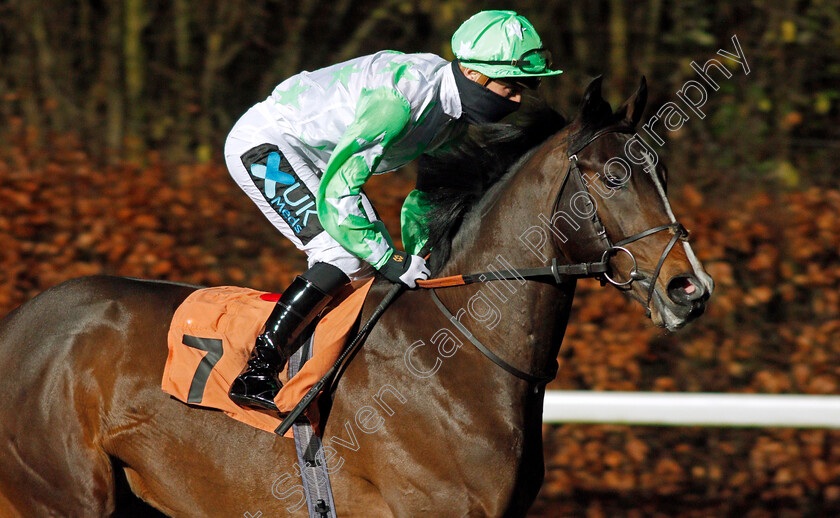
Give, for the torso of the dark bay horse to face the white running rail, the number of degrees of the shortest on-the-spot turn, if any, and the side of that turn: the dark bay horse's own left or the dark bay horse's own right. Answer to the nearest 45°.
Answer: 0° — it already faces it

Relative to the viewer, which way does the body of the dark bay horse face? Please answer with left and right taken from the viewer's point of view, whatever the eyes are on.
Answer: facing to the right of the viewer

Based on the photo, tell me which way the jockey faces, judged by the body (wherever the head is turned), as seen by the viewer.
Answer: to the viewer's right
